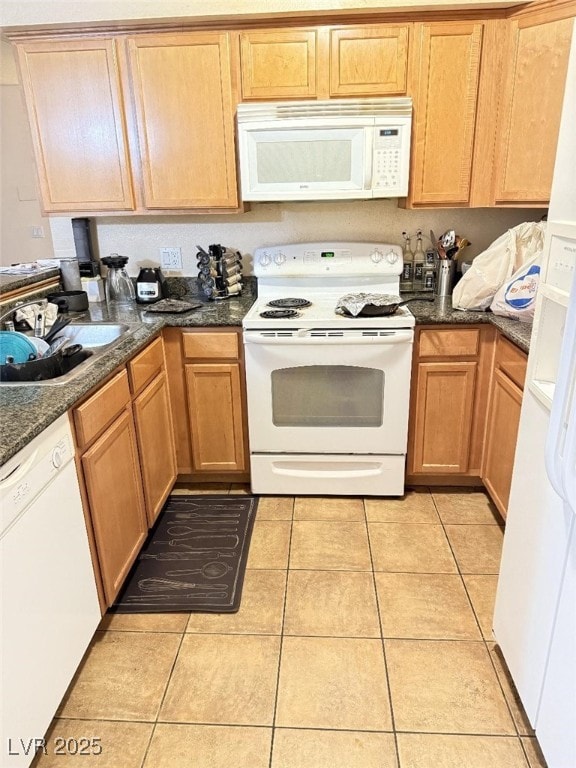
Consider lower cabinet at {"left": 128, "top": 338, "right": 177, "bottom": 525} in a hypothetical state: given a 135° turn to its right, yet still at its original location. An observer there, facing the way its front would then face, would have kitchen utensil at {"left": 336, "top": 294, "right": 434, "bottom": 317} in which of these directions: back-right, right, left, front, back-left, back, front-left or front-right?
back

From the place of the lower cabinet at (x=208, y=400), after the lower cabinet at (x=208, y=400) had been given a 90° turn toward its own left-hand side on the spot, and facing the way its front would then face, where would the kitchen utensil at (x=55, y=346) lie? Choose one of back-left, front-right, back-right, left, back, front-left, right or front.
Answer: back-right

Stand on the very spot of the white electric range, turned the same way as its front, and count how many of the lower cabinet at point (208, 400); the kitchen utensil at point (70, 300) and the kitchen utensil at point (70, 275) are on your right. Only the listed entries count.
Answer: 3

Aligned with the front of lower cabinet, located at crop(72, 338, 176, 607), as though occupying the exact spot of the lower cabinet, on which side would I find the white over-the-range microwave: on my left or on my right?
on my left

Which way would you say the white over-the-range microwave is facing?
toward the camera

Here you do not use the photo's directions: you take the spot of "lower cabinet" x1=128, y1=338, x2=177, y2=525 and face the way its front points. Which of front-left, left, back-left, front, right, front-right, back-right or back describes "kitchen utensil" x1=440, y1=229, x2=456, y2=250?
front-left

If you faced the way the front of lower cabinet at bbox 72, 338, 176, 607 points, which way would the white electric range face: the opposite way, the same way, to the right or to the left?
to the right

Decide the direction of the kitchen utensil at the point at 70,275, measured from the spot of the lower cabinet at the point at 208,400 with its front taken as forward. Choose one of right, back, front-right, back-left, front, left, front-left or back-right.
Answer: back-right

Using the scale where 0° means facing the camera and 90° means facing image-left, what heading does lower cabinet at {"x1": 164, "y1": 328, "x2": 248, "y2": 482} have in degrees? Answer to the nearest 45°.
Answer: approximately 0°

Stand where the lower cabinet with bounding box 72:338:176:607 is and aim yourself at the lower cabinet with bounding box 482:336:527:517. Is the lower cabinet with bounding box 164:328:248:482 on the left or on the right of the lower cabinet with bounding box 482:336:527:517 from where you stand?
left

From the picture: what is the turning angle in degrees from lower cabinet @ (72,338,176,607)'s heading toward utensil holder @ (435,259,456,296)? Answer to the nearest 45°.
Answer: approximately 45° to its left

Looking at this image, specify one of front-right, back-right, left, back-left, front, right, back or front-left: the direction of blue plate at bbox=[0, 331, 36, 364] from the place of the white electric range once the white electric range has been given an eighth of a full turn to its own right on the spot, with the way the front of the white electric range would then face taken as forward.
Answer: front

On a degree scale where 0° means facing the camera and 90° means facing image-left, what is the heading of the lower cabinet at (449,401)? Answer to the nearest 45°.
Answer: approximately 0°

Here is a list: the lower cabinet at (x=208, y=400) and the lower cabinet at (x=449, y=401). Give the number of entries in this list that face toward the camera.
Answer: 2
